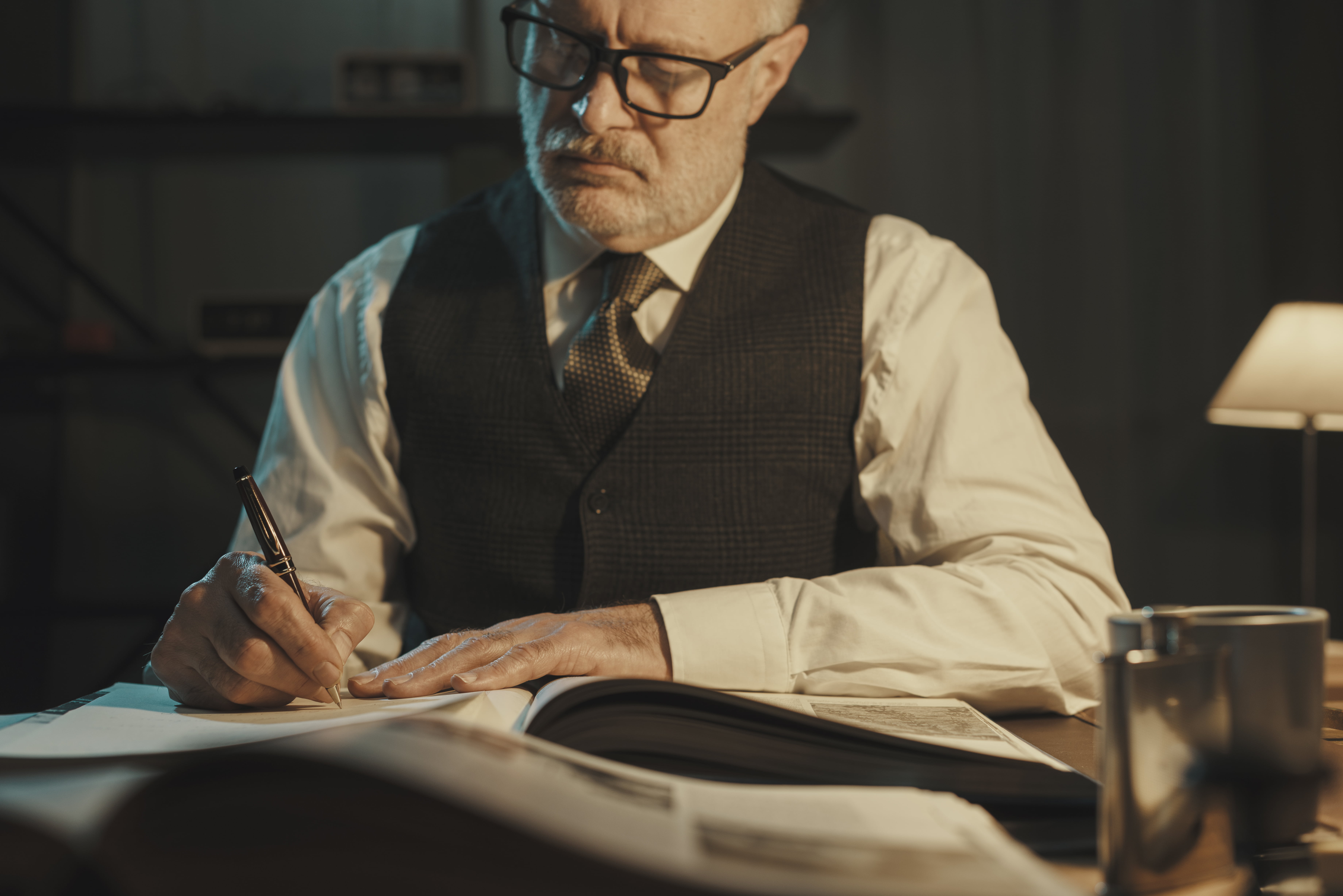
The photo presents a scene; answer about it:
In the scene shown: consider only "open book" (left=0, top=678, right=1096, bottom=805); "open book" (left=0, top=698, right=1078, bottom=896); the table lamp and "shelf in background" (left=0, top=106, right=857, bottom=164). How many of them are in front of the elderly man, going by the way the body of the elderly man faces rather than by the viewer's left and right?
2

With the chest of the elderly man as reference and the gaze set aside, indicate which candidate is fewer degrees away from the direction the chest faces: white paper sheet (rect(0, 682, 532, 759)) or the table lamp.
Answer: the white paper sheet

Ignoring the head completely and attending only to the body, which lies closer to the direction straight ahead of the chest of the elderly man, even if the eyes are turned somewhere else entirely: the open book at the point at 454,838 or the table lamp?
the open book

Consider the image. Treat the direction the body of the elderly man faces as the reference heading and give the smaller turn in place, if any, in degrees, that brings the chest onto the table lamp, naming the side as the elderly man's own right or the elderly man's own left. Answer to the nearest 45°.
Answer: approximately 135° to the elderly man's own left

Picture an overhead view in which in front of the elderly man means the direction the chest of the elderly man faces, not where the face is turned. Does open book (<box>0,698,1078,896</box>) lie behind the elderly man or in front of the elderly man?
in front

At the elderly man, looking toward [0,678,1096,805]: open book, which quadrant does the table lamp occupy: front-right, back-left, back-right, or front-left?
back-left

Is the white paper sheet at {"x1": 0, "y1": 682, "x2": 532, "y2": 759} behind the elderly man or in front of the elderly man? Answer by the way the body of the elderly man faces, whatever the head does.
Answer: in front

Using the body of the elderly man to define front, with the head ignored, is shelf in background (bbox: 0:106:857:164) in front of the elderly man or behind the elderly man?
behind

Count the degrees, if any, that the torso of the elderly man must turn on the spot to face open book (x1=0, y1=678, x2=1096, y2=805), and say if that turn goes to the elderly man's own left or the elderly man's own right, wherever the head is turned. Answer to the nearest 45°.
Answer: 0° — they already face it

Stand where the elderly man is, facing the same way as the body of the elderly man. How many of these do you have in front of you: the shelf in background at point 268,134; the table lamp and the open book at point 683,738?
1

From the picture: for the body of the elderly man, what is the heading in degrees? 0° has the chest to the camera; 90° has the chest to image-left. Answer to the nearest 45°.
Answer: approximately 0°
